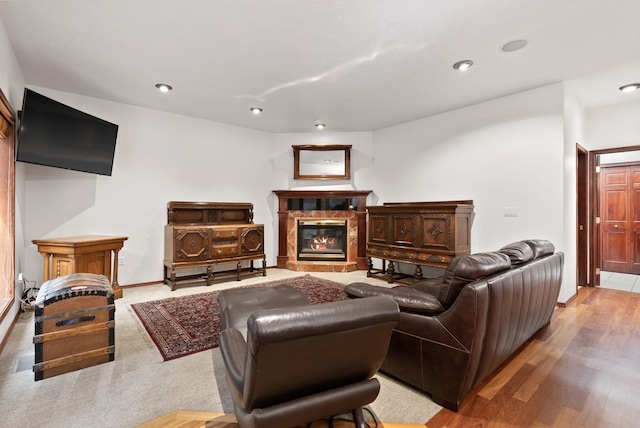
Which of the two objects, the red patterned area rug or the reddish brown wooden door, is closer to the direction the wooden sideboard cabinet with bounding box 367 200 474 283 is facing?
the red patterned area rug

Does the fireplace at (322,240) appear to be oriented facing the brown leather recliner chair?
yes

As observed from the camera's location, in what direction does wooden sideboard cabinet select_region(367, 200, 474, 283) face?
facing the viewer and to the left of the viewer

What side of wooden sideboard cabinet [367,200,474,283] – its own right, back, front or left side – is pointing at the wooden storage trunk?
front

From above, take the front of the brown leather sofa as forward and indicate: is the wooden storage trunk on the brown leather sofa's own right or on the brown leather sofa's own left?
on the brown leather sofa's own left

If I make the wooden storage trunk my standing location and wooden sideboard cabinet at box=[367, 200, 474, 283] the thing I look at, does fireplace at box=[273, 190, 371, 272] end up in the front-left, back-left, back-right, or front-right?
front-left

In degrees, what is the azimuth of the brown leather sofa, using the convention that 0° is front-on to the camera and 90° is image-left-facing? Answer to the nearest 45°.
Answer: approximately 135°

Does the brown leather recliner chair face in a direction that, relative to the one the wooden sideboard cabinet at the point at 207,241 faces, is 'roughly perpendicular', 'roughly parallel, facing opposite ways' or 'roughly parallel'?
roughly parallel, facing opposite ways

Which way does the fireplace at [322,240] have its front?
toward the camera

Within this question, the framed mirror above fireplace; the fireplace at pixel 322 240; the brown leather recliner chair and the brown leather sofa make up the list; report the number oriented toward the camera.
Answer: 2

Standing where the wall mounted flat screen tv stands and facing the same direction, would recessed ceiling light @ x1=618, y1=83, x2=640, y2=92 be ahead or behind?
ahead

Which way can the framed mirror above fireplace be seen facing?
toward the camera

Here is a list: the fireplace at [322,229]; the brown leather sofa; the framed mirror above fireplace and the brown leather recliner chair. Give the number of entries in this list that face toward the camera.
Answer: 2

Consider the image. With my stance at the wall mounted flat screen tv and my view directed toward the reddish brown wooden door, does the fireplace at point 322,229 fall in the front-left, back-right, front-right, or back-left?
front-left

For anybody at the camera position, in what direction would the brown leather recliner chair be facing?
facing away from the viewer and to the left of the viewer

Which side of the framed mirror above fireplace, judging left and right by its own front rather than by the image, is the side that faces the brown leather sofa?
front
